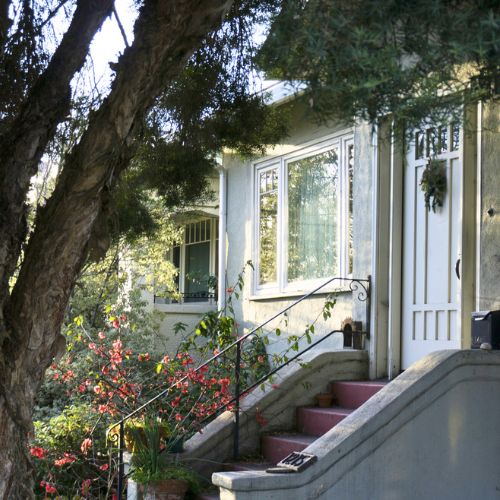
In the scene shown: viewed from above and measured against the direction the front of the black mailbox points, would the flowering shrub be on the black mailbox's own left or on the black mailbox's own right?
on the black mailbox's own right

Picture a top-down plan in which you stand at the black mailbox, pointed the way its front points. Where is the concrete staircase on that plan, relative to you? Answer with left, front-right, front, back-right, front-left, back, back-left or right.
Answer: right

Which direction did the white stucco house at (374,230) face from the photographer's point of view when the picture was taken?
facing the viewer and to the left of the viewer

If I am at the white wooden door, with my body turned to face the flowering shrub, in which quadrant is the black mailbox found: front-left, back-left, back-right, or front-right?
back-left

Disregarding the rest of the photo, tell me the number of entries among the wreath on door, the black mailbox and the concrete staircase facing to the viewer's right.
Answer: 0

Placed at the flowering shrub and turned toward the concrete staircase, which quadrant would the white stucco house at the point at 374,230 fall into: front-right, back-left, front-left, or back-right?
front-left

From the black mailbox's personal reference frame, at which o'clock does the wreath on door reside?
The wreath on door is roughly at 4 o'clock from the black mailbox.

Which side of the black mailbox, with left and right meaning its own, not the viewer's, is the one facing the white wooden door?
right

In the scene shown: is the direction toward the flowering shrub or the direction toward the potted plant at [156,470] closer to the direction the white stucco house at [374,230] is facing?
the potted plant

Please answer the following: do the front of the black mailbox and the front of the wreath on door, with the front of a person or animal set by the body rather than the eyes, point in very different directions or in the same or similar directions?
same or similar directions

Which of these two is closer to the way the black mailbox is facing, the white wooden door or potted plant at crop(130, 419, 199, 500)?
the potted plant

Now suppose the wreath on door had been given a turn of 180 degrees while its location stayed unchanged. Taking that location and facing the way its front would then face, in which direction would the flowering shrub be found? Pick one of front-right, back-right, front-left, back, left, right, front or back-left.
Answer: back-left

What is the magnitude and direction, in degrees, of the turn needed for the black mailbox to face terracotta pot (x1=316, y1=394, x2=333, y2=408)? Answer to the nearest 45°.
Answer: approximately 90° to its right
